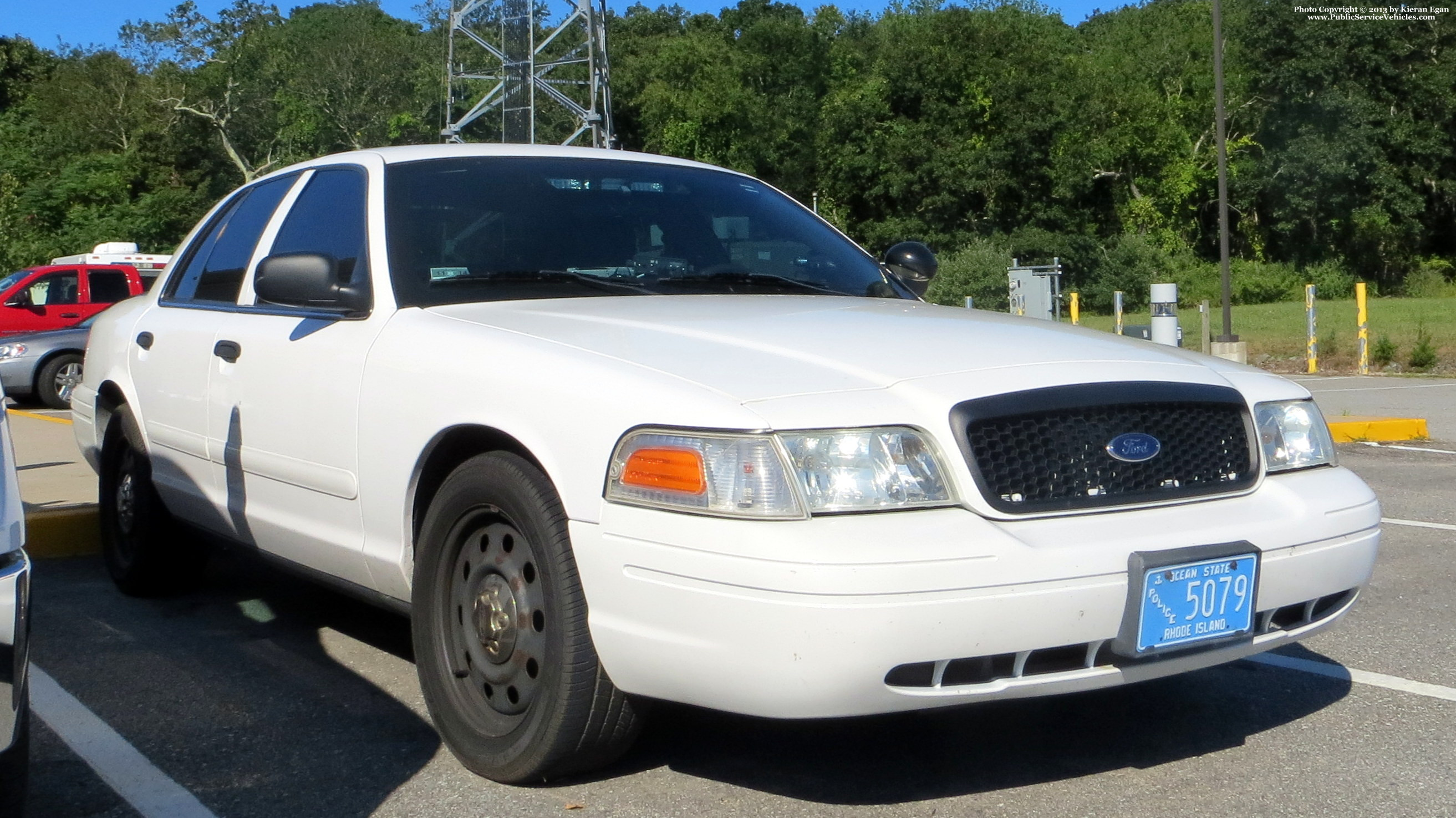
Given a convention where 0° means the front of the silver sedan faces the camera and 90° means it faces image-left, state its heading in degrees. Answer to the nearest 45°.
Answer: approximately 45°

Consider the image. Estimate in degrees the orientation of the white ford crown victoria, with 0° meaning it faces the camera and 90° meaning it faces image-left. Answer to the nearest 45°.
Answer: approximately 315°

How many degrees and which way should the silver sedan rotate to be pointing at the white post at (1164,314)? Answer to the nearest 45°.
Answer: approximately 180°

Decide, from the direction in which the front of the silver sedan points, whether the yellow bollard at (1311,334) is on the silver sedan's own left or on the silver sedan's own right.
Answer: on the silver sedan's own left

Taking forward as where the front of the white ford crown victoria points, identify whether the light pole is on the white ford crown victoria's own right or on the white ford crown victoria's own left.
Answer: on the white ford crown victoria's own left

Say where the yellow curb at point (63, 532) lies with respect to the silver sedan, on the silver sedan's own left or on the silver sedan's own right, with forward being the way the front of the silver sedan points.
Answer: on the silver sedan's own left

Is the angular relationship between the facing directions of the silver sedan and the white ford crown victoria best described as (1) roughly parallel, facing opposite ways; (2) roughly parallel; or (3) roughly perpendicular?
roughly perpendicular

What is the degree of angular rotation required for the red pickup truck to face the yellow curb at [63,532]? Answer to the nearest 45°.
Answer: approximately 45° to its left

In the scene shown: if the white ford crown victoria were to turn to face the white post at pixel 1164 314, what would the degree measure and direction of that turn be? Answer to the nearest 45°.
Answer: approximately 135° to its left

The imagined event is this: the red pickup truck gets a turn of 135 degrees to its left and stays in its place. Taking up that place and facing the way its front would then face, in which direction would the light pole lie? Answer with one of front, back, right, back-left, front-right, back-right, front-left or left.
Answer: front
